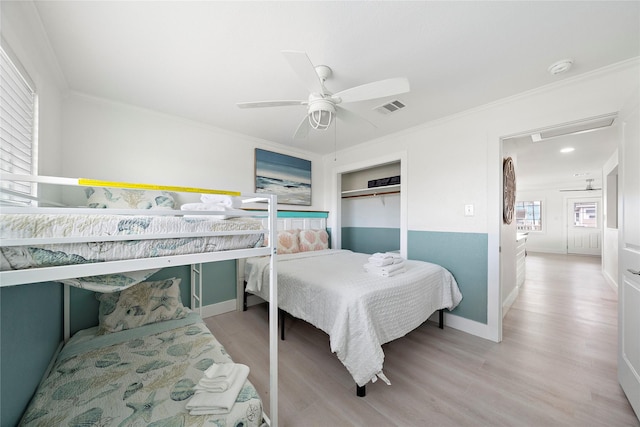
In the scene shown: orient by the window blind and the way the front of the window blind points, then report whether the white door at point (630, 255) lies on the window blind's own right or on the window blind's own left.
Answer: on the window blind's own right

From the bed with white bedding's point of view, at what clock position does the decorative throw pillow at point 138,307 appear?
The decorative throw pillow is roughly at 4 o'clock from the bed with white bedding.

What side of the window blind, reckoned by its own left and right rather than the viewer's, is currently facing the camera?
right

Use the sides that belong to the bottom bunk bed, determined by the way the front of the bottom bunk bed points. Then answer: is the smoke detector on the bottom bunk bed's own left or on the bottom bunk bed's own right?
on the bottom bunk bed's own left

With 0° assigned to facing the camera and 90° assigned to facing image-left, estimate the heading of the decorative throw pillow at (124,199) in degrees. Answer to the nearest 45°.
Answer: approximately 0°

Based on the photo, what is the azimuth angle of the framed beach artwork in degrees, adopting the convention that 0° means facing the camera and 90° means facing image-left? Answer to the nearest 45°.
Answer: approximately 315°

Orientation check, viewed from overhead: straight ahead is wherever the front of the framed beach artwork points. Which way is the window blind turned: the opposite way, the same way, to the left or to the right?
to the left

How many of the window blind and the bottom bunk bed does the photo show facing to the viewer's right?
1
